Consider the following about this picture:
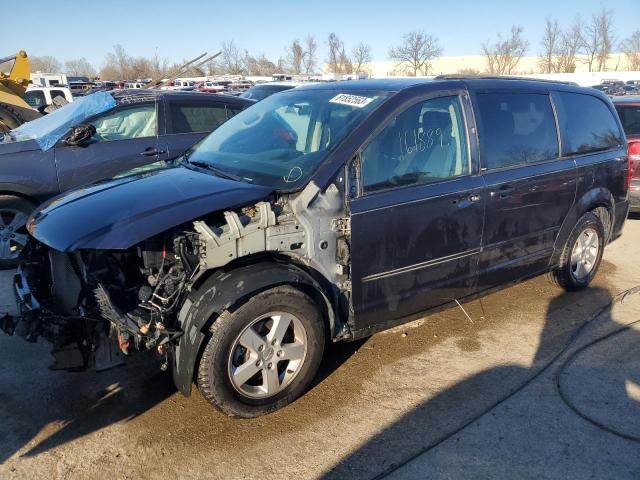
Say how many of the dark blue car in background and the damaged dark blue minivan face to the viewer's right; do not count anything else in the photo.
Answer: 0

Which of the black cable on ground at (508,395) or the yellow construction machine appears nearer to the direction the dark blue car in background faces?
the yellow construction machine

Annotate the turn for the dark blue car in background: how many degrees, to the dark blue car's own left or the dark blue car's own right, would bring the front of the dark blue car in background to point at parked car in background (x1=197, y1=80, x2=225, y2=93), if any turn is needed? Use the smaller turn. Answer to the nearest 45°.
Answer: approximately 90° to the dark blue car's own right

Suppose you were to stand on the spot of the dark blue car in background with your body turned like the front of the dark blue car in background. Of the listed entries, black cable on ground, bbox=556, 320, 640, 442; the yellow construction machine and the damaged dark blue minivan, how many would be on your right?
1

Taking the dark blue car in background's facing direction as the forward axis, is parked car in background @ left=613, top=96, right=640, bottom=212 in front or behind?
behind

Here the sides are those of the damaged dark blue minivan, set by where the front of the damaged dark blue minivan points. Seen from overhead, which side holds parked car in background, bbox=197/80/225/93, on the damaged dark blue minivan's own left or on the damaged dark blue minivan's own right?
on the damaged dark blue minivan's own right

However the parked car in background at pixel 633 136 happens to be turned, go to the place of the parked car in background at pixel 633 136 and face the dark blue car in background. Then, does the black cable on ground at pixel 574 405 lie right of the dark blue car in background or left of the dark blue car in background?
left

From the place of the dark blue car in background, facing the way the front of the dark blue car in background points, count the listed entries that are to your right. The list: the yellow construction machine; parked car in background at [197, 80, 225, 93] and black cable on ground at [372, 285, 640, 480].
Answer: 2

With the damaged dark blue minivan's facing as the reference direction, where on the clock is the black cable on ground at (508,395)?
The black cable on ground is roughly at 8 o'clock from the damaged dark blue minivan.

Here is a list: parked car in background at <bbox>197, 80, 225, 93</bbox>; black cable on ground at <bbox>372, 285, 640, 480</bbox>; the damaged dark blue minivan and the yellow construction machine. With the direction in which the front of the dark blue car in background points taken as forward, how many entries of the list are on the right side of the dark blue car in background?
2

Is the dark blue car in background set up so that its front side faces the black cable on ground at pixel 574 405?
no

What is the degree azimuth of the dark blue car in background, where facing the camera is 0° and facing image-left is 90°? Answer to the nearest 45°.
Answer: approximately 90°

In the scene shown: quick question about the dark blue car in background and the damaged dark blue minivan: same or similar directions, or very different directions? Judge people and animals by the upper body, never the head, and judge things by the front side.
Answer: same or similar directions

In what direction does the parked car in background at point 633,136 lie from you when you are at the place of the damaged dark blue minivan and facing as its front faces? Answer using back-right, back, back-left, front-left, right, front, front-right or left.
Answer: back

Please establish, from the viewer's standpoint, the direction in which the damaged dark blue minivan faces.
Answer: facing the viewer and to the left of the viewer

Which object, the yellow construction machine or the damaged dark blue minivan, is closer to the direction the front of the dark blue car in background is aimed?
the yellow construction machine
